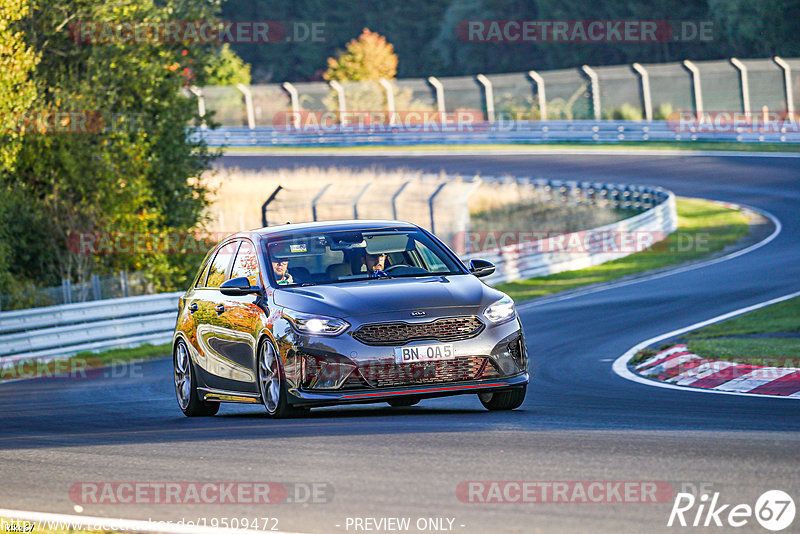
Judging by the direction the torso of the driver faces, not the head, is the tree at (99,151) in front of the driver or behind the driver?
behind

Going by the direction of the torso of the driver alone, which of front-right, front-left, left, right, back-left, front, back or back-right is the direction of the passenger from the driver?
back-right

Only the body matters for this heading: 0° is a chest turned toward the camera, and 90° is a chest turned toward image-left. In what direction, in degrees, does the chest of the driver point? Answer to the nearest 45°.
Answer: approximately 315°

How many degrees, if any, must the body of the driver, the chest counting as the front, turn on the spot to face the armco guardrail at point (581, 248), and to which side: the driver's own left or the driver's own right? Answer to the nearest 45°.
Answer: approximately 135° to the driver's own left

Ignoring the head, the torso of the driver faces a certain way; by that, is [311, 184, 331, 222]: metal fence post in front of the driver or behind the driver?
behind

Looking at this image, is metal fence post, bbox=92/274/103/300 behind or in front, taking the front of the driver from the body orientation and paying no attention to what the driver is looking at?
behind
